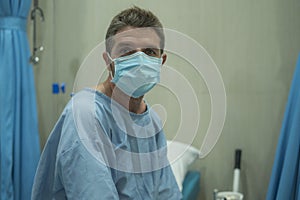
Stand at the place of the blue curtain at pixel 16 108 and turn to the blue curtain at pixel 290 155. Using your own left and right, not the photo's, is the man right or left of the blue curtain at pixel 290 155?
right

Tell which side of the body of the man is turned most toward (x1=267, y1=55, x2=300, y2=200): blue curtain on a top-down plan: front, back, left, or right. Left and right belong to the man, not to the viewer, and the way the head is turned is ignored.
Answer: left

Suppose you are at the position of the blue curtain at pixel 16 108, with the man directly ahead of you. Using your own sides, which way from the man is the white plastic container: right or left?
left

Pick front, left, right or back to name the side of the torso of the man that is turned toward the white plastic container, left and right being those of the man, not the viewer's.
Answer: left

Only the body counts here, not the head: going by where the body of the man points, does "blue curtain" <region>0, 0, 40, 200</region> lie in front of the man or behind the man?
behind

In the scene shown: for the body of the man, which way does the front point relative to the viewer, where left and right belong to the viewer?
facing the viewer and to the right of the viewer
